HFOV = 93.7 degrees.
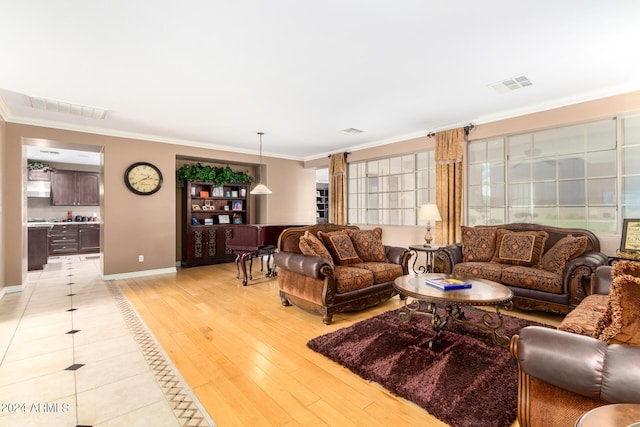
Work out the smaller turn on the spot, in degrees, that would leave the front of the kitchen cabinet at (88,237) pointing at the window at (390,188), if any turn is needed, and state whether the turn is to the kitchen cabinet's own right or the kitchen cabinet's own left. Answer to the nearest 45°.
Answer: approximately 45° to the kitchen cabinet's own left

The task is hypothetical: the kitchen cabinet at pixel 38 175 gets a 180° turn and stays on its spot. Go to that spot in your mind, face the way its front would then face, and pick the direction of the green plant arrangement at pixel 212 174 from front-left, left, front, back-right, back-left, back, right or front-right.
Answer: back-right

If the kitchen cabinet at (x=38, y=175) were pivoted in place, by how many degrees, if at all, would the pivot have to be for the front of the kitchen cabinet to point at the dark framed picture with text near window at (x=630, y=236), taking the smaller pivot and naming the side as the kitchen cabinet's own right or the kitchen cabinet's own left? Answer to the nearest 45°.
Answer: approximately 45° to the kitchen cabinet's own left

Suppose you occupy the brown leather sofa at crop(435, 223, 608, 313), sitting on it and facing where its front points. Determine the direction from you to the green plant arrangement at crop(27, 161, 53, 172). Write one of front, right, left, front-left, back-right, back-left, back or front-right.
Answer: front-right

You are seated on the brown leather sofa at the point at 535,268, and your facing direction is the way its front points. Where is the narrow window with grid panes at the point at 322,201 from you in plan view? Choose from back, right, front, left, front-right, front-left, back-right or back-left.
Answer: right

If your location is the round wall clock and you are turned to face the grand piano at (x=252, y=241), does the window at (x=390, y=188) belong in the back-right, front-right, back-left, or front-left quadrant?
front-left

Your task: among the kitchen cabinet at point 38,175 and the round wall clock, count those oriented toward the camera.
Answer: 2

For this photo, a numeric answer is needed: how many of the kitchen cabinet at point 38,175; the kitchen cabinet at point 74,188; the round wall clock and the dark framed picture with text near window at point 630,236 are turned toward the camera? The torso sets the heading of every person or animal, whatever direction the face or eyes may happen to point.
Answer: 4

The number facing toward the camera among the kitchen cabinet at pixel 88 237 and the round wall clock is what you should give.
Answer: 2

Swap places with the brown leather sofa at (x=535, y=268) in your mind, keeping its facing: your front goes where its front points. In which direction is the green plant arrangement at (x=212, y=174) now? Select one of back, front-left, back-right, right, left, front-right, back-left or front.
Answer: front-right

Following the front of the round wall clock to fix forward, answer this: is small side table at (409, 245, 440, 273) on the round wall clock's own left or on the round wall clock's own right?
on the round wall clock's own left

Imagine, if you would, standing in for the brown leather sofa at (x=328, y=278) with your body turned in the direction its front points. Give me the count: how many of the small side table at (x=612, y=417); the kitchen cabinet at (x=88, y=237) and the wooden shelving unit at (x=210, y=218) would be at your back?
2

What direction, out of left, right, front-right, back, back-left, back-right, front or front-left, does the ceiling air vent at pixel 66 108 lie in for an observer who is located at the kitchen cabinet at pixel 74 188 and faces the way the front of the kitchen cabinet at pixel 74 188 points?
front

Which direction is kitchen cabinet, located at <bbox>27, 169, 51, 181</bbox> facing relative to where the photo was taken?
toward the camera

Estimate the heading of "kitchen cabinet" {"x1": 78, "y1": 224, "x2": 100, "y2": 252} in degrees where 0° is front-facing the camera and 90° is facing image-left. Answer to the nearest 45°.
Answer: approximately 0°

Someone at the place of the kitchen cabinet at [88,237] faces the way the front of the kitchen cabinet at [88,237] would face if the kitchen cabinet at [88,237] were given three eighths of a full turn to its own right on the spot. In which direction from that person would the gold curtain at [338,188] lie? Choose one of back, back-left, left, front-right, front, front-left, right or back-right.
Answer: back

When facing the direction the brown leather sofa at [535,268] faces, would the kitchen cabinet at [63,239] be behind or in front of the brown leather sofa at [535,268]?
in front

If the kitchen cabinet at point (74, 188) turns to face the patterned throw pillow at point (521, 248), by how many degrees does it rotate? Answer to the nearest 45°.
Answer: approximately 45° to its left

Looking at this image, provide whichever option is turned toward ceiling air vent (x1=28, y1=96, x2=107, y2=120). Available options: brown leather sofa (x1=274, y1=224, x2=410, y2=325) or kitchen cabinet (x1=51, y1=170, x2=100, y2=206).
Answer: the kitchen cabinet

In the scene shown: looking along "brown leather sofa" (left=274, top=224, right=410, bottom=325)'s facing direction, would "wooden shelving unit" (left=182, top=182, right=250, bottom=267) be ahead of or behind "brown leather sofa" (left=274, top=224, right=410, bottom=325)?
behind
